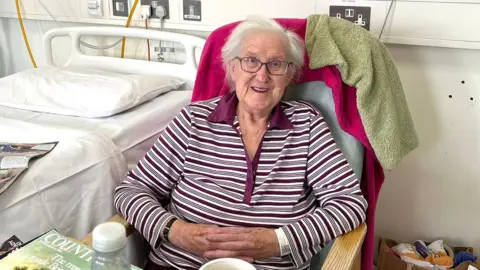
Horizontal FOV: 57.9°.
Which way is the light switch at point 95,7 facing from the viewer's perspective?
toward the camera

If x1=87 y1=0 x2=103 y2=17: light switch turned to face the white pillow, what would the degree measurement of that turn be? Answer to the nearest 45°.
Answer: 0° — it already faces it

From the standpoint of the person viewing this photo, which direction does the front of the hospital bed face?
facing the viewer and to the left of the viewer

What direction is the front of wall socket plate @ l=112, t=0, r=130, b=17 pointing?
toward the camera

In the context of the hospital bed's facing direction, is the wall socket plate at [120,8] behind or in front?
behind

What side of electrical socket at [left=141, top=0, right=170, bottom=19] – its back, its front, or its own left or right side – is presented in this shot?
front

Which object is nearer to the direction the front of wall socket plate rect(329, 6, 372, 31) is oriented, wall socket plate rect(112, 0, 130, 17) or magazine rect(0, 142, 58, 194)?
the magazine

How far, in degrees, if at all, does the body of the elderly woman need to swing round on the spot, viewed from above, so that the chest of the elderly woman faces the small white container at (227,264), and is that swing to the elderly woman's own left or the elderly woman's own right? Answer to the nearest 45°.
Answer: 0° — they already face it

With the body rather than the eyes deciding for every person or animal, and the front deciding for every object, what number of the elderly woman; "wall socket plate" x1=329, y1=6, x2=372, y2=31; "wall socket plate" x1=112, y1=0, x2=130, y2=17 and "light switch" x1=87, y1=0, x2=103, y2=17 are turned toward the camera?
4
